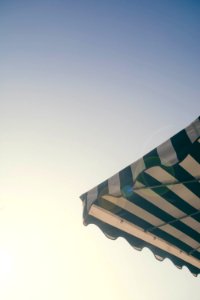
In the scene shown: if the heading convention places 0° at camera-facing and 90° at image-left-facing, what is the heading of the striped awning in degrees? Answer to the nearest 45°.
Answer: approximately 45°
